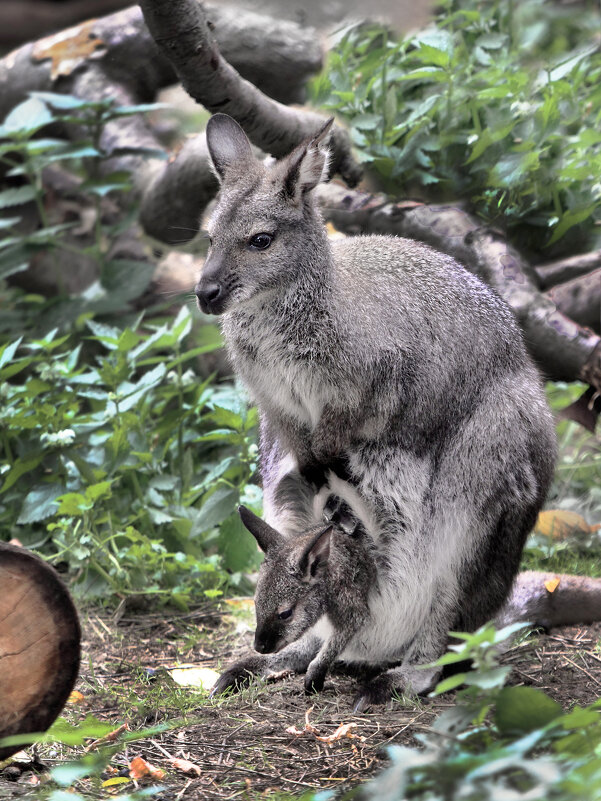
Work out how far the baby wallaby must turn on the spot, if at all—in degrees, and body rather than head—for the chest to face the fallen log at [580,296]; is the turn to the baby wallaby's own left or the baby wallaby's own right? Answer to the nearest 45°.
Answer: approximately 180°

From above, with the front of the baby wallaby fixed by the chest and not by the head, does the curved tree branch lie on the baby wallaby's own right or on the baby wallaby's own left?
on the baby wallaby's own right

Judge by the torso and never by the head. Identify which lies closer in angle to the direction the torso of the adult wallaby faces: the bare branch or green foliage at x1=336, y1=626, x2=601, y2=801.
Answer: the green foliage

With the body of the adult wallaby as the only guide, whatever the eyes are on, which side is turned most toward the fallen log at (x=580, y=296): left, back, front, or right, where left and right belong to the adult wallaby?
back

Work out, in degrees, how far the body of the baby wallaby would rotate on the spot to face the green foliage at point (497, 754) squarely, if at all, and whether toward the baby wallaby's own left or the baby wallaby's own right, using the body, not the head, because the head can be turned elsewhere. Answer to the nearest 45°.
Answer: approximately 45° to the baby wallaby's own left

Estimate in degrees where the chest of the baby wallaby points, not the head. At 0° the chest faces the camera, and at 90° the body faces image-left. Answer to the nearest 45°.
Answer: approximately 45°
